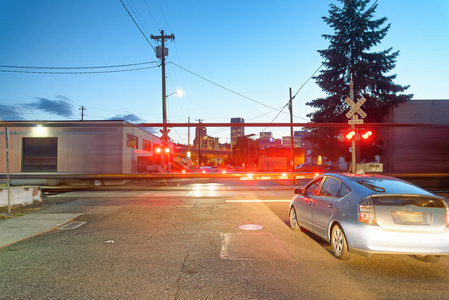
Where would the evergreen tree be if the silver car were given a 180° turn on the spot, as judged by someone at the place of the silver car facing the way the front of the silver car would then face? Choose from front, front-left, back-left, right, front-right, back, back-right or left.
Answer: back-left

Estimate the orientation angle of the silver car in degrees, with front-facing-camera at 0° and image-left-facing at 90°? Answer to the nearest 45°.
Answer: approximately 135°
